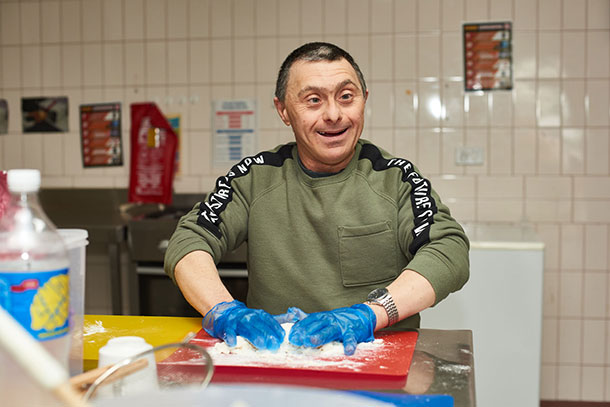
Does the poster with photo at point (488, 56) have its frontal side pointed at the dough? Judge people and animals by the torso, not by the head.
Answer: yes

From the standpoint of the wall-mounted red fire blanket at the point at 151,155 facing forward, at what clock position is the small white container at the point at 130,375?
The small white container is roughly at 12 o'clock from the wall-mounted red fire blanket.

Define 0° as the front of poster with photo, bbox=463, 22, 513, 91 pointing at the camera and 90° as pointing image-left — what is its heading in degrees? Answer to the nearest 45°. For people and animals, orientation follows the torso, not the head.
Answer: approximately 0°

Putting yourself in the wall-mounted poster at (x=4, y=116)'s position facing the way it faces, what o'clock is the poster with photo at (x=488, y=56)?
The poster with photo is roughly at 10 o'clock from the wall-mounted poster.

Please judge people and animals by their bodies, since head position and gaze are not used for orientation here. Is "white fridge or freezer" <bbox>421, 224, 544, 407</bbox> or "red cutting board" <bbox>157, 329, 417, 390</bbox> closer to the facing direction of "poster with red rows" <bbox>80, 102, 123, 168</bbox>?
the red cutting board
